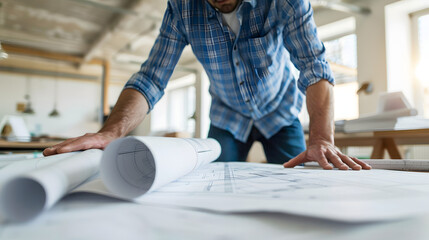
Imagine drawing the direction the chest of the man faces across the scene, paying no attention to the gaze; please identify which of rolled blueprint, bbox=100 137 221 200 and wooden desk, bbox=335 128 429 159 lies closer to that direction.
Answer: the rolled blueprint

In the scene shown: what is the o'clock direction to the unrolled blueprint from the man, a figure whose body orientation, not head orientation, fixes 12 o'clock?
The unrolled blueprint is roughly at 12 o'clock from the man.

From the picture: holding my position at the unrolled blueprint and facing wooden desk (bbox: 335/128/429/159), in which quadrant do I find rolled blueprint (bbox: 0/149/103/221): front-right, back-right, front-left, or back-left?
back-left

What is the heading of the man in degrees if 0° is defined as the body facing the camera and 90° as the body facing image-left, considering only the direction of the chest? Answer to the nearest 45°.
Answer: approximately 0°

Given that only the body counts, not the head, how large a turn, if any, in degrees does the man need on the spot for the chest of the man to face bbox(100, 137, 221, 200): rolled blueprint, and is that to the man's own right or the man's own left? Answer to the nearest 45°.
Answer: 0° — they already face it

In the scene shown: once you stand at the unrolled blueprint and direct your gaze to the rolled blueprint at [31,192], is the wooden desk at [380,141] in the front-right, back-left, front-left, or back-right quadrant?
back-right

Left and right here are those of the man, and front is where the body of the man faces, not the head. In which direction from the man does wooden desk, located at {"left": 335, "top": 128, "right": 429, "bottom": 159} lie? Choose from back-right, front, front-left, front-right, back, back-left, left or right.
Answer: back-left
